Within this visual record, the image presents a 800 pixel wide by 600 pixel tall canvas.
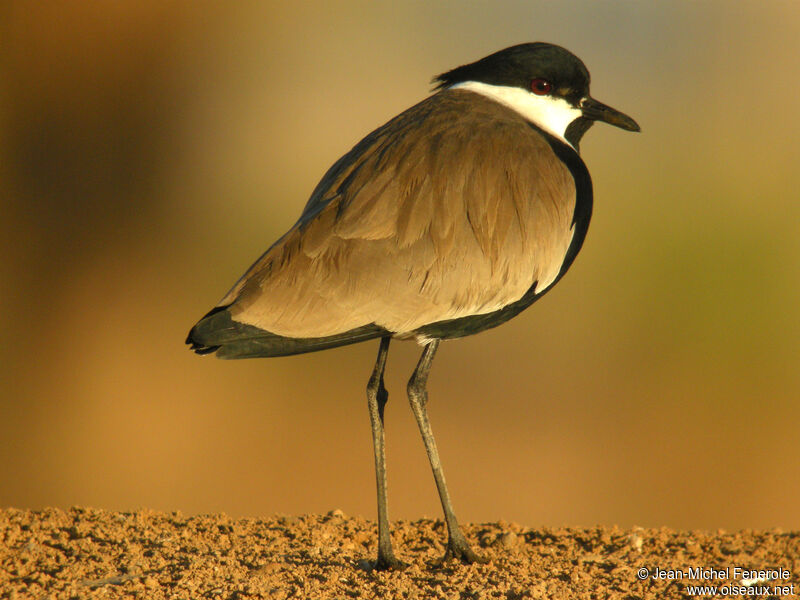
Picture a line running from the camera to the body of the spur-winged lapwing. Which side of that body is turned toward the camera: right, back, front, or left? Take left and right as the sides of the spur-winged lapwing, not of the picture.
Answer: right
